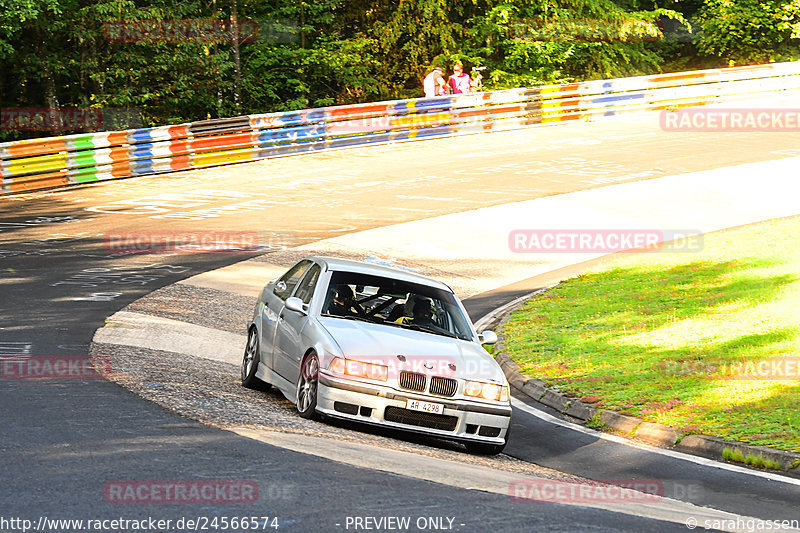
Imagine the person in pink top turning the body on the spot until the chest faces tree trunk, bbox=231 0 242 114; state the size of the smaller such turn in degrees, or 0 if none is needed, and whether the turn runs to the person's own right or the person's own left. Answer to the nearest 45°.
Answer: approximately 90° to the person's own right

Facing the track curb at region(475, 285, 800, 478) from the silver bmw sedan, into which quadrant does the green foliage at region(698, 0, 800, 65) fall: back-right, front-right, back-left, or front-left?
front-left

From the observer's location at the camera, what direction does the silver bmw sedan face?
facing the viewer and to the right of the viewer

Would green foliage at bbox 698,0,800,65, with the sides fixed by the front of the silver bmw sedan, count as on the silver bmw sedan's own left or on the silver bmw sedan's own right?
on the silver bmw sedan's own left

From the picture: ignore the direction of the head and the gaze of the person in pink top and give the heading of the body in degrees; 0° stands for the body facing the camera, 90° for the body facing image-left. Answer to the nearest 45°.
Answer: approximately 0°

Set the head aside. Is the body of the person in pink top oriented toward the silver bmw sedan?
yes

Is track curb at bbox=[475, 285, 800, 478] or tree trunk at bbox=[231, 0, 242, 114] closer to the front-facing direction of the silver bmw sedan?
the track curb

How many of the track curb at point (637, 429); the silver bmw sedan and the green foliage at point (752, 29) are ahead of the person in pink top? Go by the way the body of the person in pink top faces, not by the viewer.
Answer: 2

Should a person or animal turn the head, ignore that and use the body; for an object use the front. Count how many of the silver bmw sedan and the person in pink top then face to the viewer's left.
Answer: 0

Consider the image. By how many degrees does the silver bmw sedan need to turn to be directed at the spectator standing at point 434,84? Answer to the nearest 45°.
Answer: approximately 135° to its left

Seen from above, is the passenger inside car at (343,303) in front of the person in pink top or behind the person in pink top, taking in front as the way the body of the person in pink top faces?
in front

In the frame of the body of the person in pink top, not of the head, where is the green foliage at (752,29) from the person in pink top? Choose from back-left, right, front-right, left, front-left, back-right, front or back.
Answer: back-left
